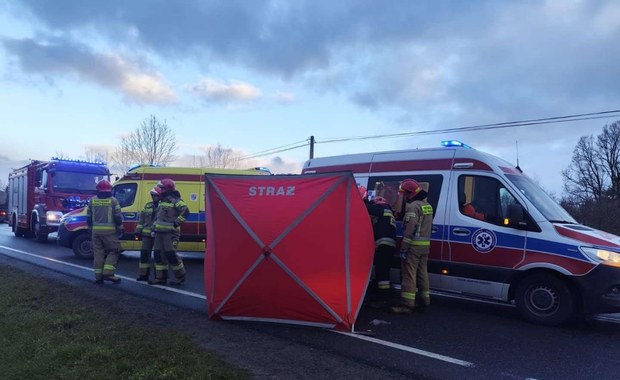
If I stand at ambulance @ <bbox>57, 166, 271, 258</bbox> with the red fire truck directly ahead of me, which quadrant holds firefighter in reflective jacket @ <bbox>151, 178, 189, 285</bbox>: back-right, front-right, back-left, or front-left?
back-left

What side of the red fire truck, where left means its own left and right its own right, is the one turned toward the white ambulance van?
front

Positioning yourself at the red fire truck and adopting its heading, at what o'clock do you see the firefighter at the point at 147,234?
The firefighter is roughly at 1 o'clock from the red fire truck.

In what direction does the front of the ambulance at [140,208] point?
to the viewer's left

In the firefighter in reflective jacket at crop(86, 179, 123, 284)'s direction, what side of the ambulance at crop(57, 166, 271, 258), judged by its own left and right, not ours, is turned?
left

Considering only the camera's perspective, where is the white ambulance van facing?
facing the viewer and to the right of the viewer

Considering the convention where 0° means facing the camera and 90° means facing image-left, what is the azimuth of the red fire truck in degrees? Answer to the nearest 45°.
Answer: approximately 315°
